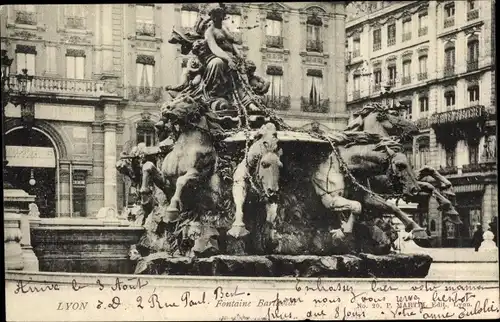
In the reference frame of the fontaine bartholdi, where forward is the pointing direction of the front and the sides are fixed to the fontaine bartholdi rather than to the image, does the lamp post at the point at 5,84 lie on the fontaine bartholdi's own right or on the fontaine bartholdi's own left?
on the fontaine bartholdi's own right

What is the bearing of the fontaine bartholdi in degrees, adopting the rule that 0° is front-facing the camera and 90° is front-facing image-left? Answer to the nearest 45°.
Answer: approximately 315°

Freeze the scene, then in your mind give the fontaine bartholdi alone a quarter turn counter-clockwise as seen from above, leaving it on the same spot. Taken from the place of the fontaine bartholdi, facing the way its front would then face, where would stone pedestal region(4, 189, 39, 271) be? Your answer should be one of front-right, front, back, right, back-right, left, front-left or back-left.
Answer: back-left
